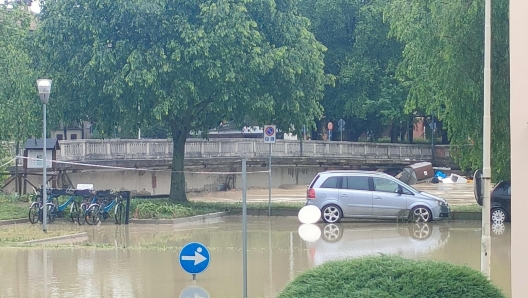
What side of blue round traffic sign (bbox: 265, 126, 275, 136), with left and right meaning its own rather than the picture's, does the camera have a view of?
front

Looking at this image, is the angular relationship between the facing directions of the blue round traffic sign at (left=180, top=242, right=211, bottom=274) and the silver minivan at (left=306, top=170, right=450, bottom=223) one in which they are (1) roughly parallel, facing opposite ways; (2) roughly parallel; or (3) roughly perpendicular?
roughly perpendicular

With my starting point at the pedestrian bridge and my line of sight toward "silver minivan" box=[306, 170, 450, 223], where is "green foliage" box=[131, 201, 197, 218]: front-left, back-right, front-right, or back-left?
front-right

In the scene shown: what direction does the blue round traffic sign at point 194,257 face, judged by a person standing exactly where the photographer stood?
facing the viewer

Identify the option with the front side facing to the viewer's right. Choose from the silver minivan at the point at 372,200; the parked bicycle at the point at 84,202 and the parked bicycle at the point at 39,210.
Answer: the silver minivan

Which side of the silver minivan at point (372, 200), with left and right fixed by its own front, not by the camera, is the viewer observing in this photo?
right

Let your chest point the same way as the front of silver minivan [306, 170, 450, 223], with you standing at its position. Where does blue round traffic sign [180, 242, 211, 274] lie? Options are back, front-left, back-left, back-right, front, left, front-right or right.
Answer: right

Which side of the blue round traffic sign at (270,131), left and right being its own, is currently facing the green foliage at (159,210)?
right

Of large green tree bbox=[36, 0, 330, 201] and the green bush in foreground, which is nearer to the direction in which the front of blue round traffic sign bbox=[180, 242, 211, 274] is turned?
the green bush in foreground
